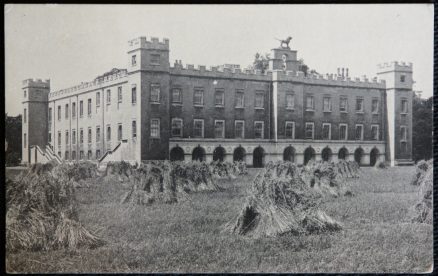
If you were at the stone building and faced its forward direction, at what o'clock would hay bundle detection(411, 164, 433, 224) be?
The hay bundle is roughly at 11 o'clock from the stone building.

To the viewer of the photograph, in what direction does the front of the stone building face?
facing the viewer and to the right of the viewer

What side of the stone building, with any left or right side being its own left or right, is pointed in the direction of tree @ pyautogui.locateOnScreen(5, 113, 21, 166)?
right
